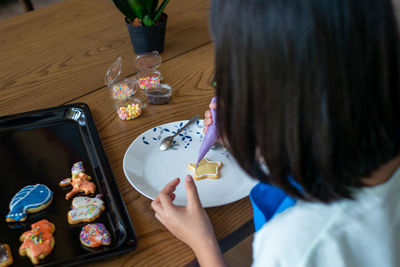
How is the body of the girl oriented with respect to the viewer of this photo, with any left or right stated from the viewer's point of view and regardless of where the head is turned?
facing away from the viewer and to the left of the viewer

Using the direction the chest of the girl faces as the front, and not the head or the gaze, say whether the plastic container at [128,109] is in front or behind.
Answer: in front

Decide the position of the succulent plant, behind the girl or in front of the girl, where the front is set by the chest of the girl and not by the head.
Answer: in front

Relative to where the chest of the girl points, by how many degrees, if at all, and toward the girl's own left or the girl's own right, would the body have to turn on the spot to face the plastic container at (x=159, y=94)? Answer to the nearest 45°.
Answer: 0° — they already face it

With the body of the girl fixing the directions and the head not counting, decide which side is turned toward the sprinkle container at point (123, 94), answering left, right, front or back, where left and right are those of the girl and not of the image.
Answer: front

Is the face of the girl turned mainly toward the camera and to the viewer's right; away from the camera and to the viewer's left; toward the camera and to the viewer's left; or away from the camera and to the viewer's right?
away from the camera and to the viewer's left

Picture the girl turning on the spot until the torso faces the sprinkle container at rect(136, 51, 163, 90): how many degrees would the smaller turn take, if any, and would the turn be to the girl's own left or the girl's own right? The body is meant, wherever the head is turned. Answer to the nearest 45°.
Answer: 0° — they already face it
